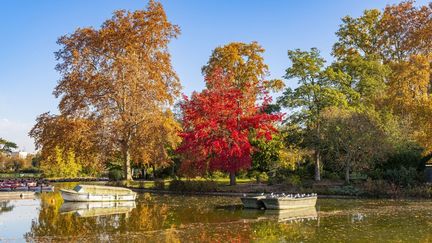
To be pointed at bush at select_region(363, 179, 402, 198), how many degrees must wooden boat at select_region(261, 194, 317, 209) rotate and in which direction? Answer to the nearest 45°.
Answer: approximately 135° to its right

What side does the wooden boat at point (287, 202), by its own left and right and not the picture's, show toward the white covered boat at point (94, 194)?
back

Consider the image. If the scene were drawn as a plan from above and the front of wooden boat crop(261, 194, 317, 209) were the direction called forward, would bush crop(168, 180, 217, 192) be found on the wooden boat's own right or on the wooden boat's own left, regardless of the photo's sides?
on the wooden boat's own right

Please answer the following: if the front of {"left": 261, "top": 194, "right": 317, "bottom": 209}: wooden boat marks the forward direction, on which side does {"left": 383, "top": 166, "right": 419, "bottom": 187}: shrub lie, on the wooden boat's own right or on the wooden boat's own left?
on the wooden boat's own right

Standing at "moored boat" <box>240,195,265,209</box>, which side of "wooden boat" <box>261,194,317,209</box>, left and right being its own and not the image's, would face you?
front

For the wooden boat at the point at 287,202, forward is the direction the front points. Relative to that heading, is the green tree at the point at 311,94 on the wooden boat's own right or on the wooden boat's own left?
on the wooden boat's own right

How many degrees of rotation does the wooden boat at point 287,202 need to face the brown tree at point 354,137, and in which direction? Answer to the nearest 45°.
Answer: approximately 135° to its right

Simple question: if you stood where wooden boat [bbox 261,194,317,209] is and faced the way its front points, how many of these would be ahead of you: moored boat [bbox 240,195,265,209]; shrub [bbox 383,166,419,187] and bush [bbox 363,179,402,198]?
1

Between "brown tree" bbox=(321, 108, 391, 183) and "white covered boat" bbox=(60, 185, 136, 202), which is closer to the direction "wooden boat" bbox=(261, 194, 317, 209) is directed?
the white covered boat

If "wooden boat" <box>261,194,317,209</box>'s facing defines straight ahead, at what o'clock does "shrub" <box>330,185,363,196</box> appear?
The shrub is roughly at 4 o'clock from the wooden boat.
